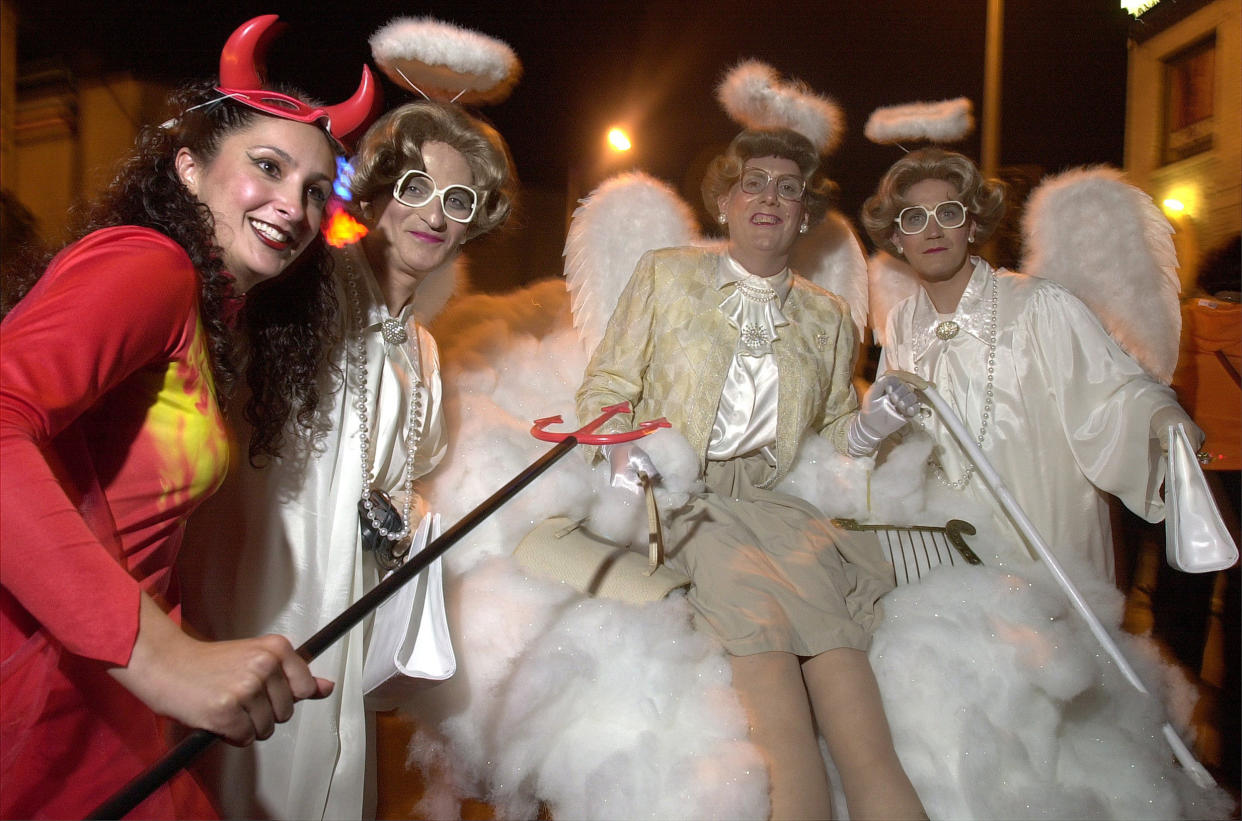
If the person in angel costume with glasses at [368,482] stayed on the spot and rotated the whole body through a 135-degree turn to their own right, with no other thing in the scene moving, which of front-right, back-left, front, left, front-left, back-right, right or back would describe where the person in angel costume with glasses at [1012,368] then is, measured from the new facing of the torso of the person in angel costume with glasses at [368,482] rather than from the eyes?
back

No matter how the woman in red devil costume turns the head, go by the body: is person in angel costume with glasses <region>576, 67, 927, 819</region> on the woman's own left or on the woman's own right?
on the woman's own left

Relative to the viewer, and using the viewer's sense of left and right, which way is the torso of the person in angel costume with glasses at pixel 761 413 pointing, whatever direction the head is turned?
facing the viewer

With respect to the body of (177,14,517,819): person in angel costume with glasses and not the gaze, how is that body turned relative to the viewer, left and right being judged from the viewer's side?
facing the viewer and to the right of the viewer

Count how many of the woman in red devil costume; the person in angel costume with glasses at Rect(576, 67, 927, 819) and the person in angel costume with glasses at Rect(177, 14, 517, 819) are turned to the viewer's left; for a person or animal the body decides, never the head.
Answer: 0

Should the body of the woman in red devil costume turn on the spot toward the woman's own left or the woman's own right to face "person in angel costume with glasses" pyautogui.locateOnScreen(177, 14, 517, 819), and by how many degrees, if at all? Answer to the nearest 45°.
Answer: approximately 90° to the woman's own left

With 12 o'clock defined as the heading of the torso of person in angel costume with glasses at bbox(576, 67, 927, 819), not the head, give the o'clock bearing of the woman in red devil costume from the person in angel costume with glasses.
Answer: The woman in red devil costume is roughly at 1 o'clock from the person in angel costume with glasses.

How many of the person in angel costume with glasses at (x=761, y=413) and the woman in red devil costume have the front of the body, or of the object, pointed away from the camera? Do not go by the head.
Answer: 0
